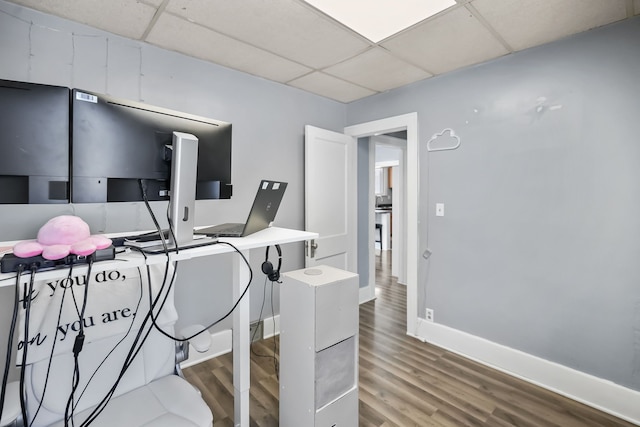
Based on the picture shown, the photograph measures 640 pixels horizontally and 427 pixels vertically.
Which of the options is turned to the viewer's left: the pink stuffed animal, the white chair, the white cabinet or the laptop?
the laptop

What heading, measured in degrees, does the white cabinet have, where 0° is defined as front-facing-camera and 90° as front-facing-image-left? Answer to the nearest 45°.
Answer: approximately 315°

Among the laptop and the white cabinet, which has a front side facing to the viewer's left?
the laptop

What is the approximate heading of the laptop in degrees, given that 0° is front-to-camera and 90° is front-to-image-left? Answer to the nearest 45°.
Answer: approximately 90°

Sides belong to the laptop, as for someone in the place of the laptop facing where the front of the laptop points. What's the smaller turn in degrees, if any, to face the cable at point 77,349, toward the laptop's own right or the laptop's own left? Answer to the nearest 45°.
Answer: approximately 45° to the laptop's own left
